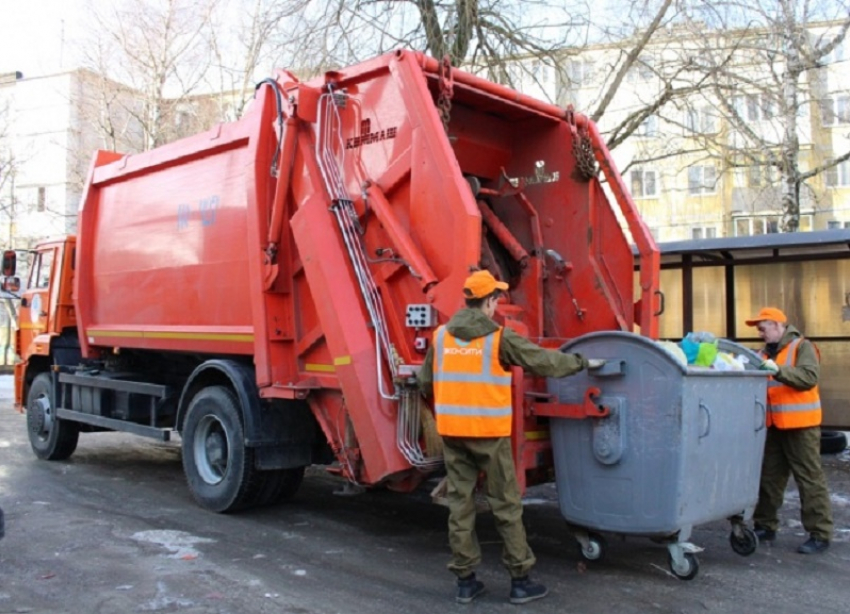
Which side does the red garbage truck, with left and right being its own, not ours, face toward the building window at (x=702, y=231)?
right

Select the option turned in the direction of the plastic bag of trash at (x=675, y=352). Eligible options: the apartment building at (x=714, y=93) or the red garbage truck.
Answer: the apartment building

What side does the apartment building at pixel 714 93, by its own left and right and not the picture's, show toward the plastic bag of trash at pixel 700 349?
front

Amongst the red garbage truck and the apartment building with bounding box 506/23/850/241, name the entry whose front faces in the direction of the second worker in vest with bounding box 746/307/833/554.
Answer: the apartment building

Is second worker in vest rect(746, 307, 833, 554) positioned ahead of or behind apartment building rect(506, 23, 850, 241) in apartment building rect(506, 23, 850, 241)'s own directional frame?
ahead

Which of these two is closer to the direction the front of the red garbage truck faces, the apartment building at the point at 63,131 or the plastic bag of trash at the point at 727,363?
the apartment building

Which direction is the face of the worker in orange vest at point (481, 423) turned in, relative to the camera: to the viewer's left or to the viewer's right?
to the viewer's right

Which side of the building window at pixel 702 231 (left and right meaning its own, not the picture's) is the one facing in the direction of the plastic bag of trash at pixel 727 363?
front

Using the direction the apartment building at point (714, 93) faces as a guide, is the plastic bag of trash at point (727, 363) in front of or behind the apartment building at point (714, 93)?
in front

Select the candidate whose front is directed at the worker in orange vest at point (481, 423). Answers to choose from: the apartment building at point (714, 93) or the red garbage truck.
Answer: the apartment building

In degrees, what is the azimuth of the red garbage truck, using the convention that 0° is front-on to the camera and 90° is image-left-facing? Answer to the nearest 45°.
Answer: approximately 135°

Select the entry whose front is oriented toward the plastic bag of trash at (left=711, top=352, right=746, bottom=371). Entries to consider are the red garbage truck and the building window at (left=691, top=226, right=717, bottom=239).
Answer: the building window
